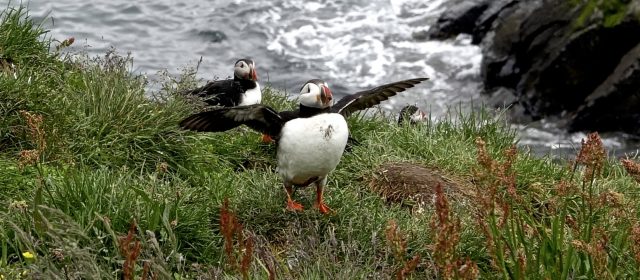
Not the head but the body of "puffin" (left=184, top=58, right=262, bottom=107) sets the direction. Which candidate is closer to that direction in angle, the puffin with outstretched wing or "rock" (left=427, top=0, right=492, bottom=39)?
the puffin with outstretched wing

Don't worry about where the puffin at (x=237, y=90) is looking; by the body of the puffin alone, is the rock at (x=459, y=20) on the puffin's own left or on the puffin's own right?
on the puffin's own left

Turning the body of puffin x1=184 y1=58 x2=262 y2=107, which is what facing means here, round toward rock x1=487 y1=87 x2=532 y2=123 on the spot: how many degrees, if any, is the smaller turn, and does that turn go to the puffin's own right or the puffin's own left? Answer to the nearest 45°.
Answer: approximately 90° to the puffin's own left

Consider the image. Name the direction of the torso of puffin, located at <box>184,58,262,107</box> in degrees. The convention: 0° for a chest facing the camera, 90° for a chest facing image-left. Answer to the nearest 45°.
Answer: approximately 315°

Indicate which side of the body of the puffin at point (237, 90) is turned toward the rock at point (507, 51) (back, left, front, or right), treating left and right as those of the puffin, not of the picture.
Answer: left

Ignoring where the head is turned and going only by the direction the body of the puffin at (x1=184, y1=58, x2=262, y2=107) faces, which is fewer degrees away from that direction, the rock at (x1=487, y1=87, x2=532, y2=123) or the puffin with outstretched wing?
the puffin with outstretched wing

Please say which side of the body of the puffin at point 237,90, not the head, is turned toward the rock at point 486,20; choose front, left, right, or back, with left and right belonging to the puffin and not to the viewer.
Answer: left

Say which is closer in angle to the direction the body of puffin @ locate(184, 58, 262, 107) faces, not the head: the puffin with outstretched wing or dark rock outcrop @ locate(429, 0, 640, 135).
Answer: the puffin with outstretched wing

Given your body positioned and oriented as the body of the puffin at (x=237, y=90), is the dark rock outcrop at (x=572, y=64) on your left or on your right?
on your left
